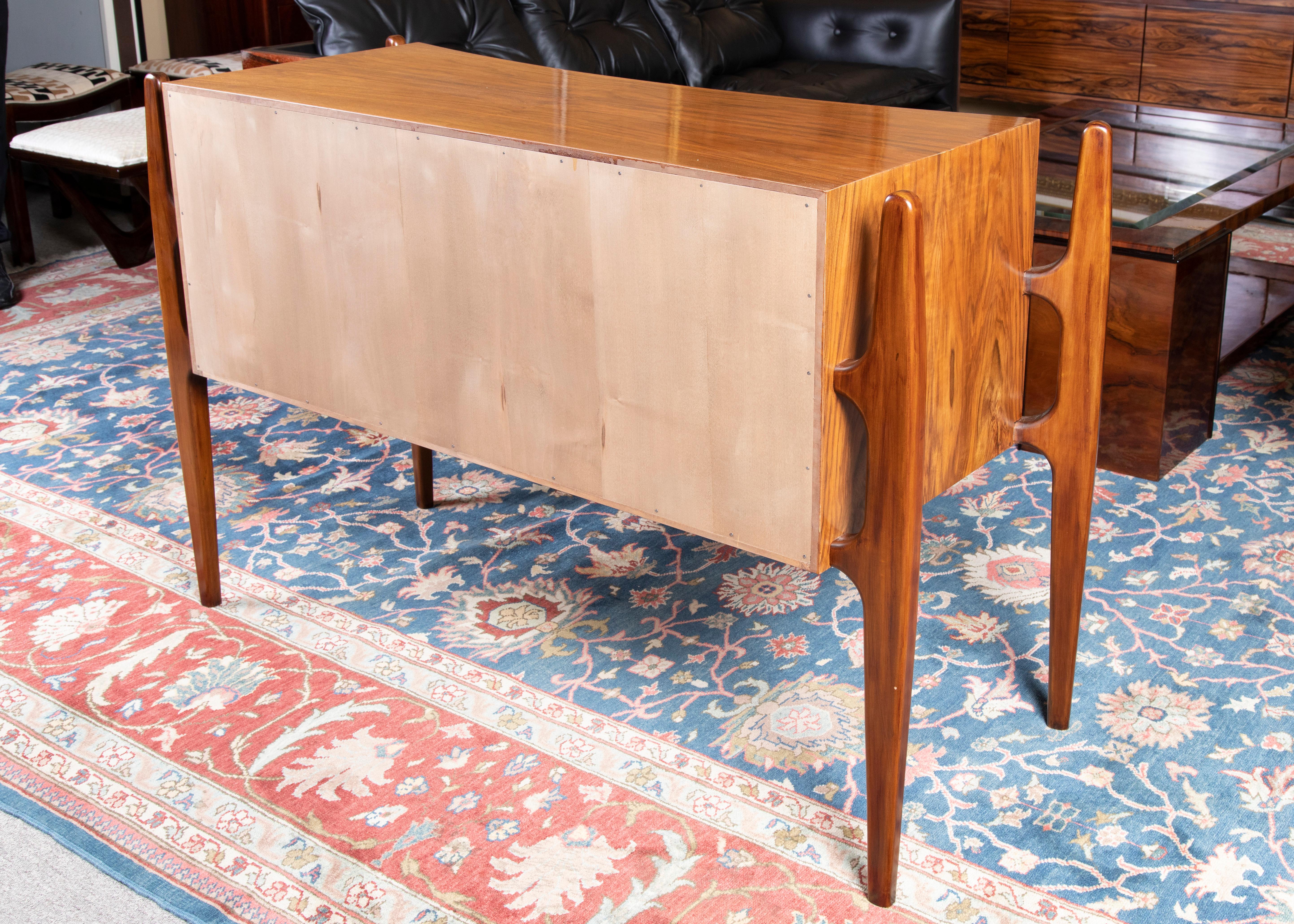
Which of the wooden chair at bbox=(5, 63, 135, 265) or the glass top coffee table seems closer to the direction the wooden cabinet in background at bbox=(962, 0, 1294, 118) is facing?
the glass top coffee table

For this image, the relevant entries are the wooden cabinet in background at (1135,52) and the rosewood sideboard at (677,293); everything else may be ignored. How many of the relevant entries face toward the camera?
1

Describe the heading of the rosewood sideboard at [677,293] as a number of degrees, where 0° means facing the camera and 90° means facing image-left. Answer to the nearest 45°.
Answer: approximately 225°

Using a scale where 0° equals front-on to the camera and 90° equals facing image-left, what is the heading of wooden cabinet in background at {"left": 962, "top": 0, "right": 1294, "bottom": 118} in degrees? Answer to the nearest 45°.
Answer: approximately 0°

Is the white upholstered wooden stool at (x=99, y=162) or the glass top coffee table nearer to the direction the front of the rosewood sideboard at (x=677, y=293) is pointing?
the glass top coffee table

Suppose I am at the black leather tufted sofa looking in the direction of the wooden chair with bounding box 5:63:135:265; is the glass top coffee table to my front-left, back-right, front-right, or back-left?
back-left

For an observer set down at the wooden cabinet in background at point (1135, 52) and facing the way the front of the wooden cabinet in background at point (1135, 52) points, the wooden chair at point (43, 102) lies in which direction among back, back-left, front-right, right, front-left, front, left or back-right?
front-right

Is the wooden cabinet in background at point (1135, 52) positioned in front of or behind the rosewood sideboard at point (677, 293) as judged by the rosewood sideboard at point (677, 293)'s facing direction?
in front

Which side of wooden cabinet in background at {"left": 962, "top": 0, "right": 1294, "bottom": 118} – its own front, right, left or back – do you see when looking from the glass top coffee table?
front

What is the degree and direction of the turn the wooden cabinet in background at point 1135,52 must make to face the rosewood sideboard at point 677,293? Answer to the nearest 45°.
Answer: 0° — it already faces it

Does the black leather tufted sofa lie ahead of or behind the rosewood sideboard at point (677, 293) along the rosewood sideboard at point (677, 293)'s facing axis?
ahead
